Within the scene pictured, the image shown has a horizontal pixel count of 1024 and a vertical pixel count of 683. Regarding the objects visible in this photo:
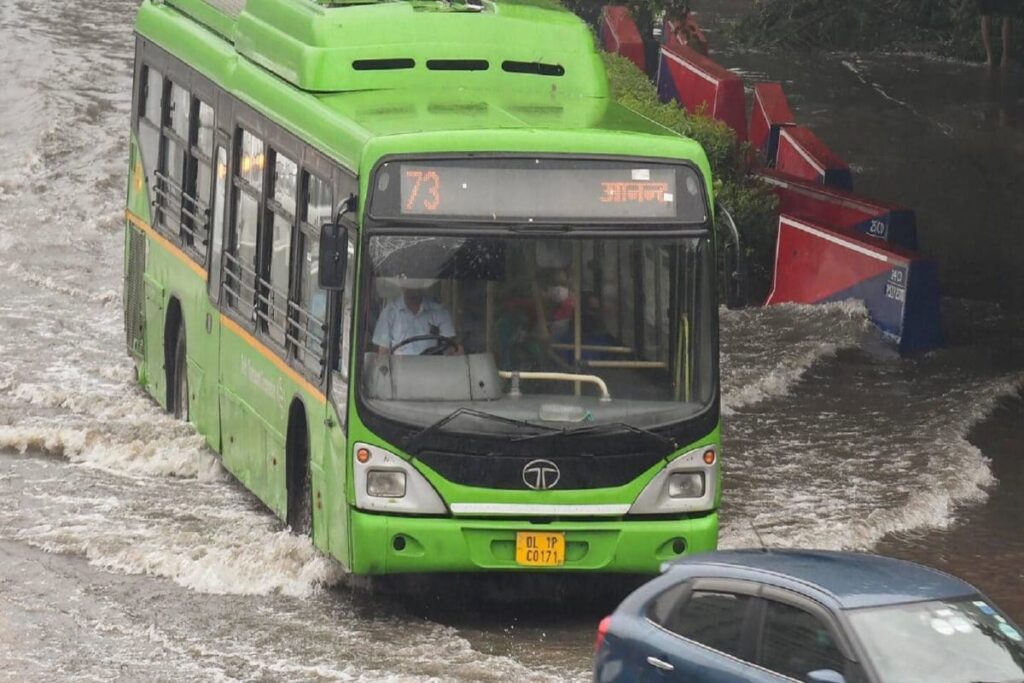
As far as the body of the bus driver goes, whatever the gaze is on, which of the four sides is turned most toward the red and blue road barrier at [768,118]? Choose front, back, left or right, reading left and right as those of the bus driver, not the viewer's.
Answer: back

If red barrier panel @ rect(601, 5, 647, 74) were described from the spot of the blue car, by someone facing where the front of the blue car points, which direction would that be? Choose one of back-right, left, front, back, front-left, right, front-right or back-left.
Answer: back-left

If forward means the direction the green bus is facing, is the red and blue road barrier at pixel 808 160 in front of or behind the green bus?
behind

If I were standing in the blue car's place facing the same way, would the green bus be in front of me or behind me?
behind

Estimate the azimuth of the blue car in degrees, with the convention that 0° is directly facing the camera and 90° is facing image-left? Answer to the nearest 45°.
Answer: approximately 315°

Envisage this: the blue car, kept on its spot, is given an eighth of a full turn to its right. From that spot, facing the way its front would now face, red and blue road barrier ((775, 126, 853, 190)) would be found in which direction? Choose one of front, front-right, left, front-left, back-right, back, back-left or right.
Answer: back

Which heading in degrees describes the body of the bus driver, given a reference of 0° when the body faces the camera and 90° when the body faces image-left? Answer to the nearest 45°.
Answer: approximately 0°

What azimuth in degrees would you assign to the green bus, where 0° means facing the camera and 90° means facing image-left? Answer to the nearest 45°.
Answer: approximately 0°

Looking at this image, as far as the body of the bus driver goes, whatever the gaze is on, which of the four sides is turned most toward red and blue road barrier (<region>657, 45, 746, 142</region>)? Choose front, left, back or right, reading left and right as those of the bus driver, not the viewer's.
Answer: back

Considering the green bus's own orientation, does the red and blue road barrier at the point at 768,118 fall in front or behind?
behind
